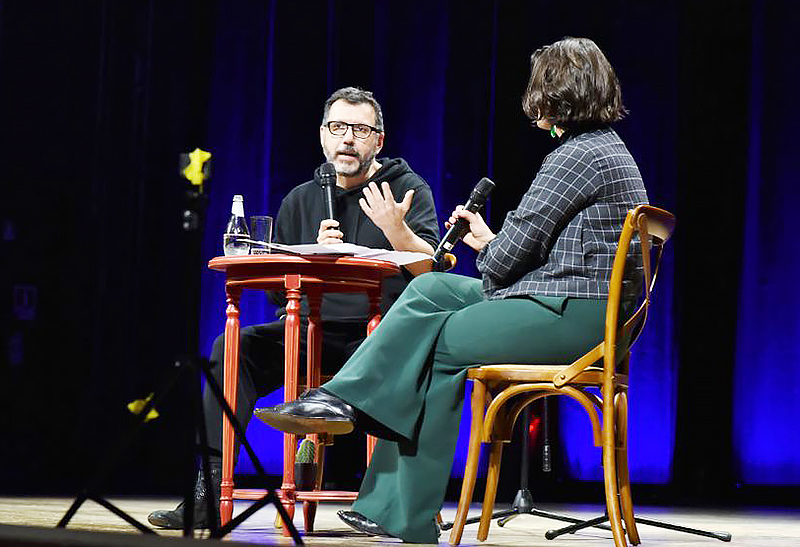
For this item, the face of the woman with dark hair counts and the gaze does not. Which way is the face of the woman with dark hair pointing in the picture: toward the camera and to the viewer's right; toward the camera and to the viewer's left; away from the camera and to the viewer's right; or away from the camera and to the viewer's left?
away from the camera and to the viewer's left

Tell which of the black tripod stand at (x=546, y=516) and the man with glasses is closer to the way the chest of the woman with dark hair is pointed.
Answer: the man with glasses

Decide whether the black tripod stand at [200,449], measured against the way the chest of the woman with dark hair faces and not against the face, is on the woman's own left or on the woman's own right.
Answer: on the woman's own left

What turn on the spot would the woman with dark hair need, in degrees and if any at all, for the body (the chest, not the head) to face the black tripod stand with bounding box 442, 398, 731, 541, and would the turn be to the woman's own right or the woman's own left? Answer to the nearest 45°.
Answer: approximately 135° to the woman's own right

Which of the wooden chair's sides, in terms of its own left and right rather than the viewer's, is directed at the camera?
left

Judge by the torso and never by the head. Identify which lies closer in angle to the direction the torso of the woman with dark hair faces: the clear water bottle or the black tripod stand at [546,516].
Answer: the clear water bottle

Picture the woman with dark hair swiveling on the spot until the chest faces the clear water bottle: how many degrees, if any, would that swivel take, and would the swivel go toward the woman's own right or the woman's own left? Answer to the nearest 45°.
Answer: approximately 45° to the woman's own right

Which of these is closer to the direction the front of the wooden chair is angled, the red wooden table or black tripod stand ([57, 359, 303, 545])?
the red wooden table

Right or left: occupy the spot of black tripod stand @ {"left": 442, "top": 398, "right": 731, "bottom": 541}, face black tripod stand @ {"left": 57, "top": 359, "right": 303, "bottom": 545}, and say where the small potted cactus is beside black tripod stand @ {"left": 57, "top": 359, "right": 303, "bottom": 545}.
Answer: right

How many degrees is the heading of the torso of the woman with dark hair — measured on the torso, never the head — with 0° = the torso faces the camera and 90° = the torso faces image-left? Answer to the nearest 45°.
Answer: approximately 90°
